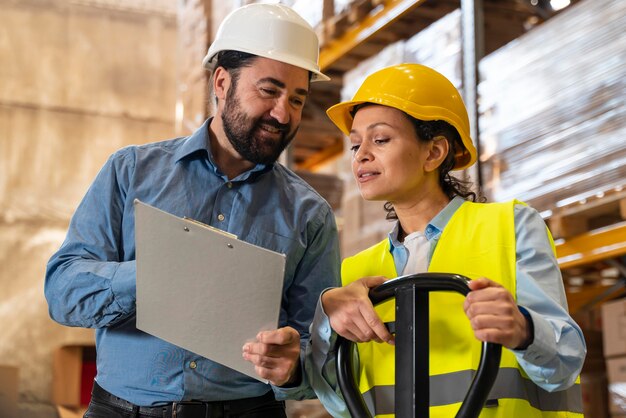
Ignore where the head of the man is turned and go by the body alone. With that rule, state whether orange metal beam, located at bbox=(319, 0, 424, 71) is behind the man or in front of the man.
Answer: behind

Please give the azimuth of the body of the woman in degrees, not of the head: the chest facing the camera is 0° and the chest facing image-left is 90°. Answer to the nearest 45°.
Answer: approximately 45°

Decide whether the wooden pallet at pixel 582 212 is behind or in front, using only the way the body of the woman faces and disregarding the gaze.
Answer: behind

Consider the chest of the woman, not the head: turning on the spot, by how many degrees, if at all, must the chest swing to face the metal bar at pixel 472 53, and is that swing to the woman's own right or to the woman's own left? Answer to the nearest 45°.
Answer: approximately 135° to the woman's own right

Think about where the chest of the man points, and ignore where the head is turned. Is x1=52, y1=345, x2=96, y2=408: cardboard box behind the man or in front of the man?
behind

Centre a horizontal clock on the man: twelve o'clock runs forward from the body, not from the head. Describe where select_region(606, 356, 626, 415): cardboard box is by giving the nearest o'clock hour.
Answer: The cardboard box is roughly at 8 o'clock from the man.

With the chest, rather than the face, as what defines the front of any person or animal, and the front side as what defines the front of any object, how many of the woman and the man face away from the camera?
0

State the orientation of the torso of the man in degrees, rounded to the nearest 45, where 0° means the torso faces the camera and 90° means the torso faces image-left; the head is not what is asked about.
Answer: approximately 0°

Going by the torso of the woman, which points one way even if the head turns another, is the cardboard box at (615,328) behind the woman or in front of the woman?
behind

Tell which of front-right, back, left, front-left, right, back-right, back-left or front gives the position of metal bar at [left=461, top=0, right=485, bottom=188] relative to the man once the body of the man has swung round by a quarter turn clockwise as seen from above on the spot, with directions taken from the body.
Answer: back-right

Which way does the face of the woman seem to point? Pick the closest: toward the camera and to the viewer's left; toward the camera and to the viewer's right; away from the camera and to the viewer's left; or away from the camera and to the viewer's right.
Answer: toward the camera and to the viewer's left

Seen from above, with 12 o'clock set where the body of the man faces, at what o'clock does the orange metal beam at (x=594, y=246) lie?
The orange metal beam is roughly at 8 o'clock from the man.
